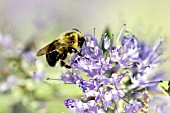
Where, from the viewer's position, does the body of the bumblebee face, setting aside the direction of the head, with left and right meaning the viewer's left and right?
facing to the right of the viewer
